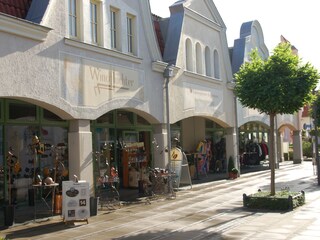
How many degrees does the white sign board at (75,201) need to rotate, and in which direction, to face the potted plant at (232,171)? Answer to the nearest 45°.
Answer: approximately 135° to its left

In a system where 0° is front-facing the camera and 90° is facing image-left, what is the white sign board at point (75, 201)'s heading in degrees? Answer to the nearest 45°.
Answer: approximately 0°
